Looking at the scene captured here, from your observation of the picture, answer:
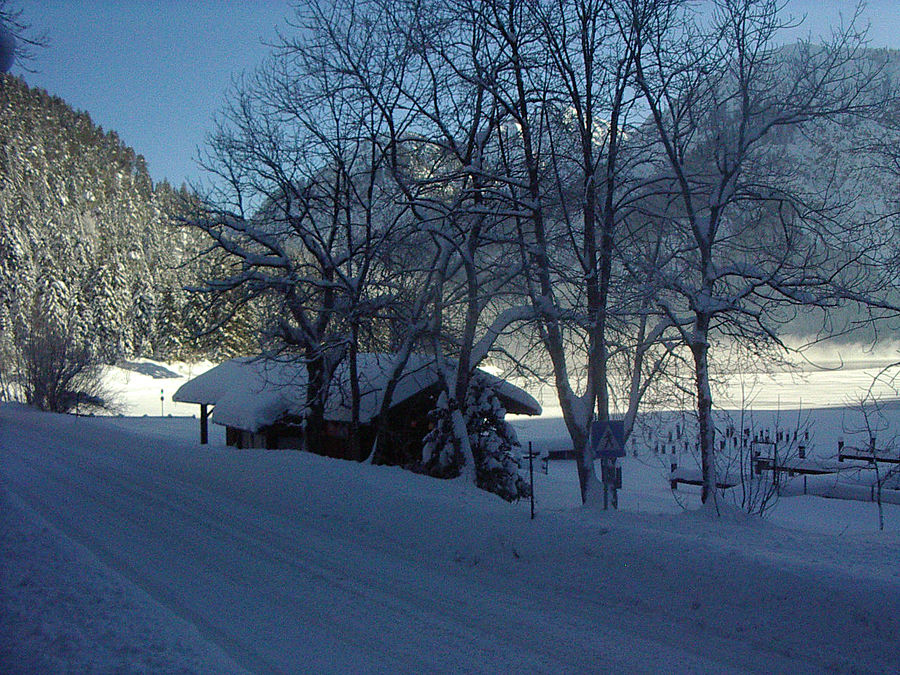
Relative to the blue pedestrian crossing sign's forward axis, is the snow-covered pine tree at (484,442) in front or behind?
behind

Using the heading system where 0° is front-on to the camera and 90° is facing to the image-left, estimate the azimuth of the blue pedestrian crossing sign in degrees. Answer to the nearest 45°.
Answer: approximately 0°

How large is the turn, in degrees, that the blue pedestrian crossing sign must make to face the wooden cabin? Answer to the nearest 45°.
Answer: approximately 135° to its right

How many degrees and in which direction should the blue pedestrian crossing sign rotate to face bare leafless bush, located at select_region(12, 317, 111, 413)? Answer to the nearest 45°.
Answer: approximately 135° to its right

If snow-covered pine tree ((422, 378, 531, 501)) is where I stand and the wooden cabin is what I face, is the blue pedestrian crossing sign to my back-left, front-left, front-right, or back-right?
back-right
